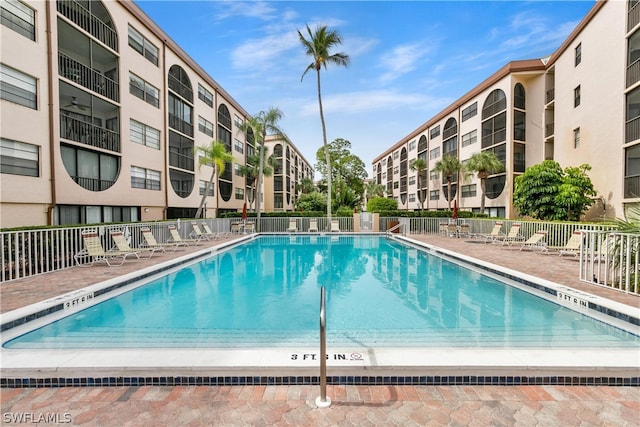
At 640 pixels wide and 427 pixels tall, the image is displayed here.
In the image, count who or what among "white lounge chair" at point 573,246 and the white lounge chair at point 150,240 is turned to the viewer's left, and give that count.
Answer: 1

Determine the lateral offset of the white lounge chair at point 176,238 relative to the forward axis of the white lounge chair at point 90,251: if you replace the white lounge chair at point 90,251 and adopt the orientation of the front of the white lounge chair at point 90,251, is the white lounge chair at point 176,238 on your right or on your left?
on your left

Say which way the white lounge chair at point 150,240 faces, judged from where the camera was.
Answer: facing to the right of the viewer

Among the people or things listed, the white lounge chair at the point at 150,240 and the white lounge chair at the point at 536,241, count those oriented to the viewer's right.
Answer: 1

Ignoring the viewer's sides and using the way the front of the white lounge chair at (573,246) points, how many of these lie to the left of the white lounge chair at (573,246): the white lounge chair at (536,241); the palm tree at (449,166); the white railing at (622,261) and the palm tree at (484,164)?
1

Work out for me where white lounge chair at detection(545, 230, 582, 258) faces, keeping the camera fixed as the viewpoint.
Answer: facing to the left of the viewer

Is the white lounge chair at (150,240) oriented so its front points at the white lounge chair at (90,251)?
no

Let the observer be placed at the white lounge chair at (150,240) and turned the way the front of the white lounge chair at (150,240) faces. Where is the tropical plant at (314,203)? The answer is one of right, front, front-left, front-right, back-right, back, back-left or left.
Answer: front-left

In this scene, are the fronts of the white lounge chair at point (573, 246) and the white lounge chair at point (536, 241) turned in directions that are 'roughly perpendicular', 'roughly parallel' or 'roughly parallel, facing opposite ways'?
roughly parallel

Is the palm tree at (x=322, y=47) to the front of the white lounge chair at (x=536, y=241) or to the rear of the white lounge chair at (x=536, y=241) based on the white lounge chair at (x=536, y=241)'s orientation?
to the front

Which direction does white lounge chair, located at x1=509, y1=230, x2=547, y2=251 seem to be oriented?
to the viewer's left

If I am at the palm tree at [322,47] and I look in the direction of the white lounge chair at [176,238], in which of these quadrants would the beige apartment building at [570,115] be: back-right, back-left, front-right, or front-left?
back-left

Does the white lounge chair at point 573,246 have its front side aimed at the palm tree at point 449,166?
no

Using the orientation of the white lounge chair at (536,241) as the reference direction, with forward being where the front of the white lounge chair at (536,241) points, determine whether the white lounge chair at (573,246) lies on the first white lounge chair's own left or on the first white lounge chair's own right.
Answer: on the first white lounge chair's own left

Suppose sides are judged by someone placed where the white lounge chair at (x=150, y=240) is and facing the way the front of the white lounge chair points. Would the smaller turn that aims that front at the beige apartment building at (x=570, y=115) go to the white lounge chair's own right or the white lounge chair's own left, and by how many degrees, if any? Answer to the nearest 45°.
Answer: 0° — it already faces it
